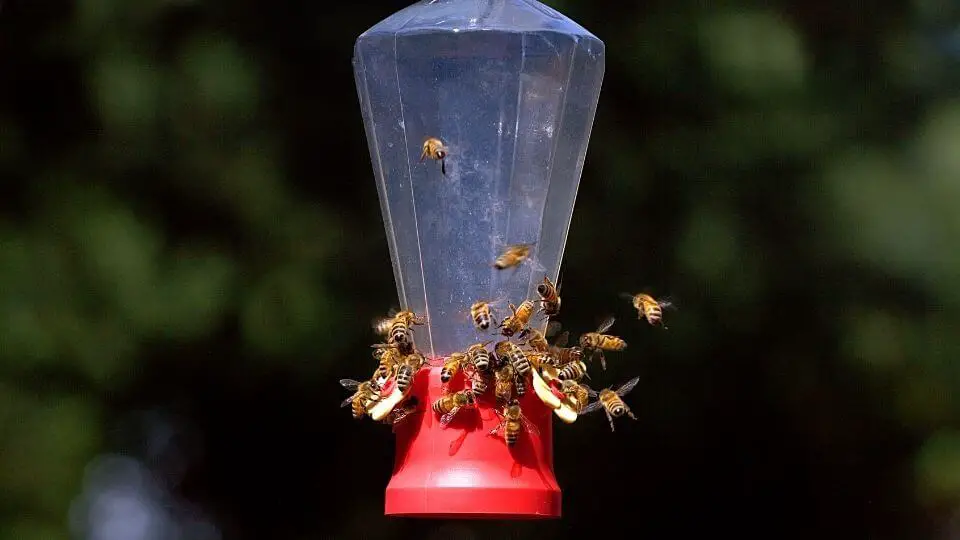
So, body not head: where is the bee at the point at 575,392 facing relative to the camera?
to the viewer's left

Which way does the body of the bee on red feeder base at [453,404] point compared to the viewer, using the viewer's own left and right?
facing to the right of the viewer

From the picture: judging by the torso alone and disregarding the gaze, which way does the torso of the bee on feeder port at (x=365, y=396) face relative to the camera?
to the viewer's right

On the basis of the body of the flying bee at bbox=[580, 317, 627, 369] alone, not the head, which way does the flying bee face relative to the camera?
to the viewer's left

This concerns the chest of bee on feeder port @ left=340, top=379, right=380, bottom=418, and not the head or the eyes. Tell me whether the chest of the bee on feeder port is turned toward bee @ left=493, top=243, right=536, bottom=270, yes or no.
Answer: yes

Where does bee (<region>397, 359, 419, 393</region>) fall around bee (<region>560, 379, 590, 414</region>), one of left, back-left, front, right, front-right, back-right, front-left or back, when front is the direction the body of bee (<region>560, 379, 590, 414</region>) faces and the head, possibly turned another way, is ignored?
front

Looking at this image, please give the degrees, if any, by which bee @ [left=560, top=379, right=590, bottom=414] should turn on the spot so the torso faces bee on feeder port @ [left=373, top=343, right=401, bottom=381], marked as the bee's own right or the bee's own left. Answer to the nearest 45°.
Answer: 0° — it already faces it

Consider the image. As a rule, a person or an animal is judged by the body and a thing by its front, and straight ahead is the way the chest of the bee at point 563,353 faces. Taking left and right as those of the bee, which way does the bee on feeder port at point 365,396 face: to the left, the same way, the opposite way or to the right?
the opposite way

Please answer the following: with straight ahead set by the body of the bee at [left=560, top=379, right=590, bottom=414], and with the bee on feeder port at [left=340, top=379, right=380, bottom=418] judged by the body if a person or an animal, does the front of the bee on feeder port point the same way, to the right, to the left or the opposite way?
the opposite way

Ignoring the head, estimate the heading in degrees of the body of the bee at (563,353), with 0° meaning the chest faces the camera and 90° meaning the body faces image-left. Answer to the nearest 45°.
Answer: approximately 90°
